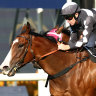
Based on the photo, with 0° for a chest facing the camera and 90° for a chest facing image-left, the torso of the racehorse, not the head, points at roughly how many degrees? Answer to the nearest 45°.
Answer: approximately 90°
